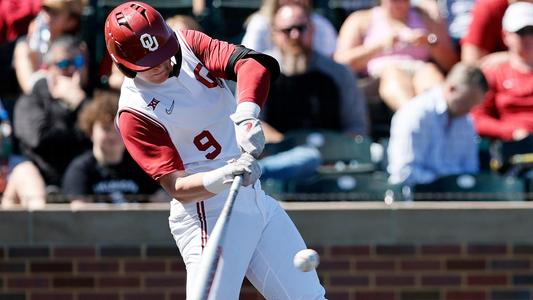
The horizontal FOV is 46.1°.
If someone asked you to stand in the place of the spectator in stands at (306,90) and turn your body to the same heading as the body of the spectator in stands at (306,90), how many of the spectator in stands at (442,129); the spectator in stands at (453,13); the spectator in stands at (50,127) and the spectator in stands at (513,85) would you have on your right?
1

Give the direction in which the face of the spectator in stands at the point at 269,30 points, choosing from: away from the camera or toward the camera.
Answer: toward the camera

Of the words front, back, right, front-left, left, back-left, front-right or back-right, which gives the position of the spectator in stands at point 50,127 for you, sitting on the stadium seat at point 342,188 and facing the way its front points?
right

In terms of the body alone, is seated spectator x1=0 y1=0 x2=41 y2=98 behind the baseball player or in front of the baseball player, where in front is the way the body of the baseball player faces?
behind

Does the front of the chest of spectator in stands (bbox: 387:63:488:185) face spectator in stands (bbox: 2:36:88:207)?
no

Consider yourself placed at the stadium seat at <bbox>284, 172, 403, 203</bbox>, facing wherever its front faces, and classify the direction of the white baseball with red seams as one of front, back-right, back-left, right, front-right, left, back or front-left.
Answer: front

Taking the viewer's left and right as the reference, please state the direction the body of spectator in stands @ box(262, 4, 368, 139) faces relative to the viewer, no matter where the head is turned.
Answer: facing the viewer

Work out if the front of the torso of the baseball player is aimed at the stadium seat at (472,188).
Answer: no

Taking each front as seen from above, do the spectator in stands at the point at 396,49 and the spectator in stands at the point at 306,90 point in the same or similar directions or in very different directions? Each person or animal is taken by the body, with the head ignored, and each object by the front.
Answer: same or similar directions

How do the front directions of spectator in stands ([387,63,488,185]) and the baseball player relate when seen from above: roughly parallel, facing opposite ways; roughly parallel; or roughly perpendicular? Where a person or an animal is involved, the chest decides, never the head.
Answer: roughly parallel

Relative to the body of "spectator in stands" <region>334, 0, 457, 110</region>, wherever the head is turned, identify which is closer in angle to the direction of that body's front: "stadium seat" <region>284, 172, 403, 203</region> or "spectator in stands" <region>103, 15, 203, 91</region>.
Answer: the stadium seat

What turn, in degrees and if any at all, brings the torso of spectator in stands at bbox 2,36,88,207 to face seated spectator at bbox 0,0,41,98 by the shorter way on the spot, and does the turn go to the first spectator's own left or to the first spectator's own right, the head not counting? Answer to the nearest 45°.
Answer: approximately 135° to the first spectator's own left

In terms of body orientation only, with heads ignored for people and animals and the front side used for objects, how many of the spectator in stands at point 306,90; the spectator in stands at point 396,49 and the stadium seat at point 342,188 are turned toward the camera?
3

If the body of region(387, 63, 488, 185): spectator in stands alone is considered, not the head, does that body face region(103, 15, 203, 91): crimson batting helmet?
no

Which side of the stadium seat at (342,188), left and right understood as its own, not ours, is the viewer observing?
front
